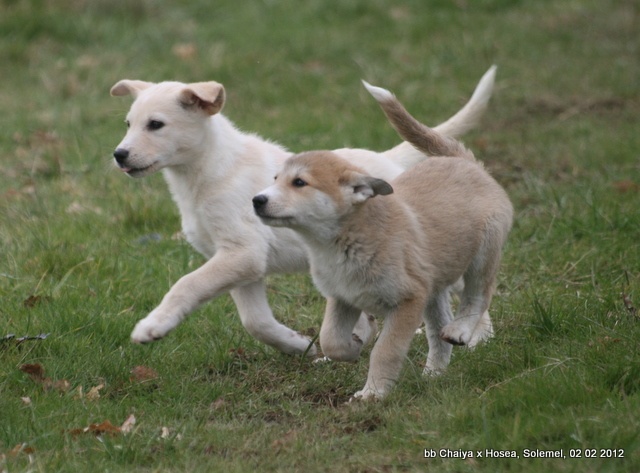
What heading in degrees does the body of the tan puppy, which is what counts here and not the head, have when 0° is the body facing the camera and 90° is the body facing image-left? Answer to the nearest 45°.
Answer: approximately 45°

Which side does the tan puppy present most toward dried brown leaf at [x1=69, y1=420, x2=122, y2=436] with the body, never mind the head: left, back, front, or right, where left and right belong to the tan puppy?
front

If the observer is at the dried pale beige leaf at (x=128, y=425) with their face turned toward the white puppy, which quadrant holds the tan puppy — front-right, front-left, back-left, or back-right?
front-right

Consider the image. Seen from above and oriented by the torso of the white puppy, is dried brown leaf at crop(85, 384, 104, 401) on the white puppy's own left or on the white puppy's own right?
on the white puppy's own left

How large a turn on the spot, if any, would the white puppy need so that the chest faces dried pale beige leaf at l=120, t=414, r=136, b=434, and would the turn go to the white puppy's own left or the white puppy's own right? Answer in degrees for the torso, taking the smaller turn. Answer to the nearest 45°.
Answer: approximately 90° to the white puppy's own left

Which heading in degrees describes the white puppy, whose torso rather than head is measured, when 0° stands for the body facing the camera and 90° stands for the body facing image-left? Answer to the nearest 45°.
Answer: approximately 90°

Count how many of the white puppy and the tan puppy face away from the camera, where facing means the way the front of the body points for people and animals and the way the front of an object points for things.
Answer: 0

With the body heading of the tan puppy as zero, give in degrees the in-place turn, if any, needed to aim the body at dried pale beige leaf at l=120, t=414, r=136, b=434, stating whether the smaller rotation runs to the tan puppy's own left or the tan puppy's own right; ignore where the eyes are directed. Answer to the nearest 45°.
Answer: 0° — it already faces it

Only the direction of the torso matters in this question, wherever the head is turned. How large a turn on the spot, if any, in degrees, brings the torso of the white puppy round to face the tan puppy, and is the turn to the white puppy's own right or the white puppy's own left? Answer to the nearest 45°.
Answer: approximately 135° to the white puppy's own left

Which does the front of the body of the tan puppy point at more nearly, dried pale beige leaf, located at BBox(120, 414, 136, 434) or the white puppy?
the dried pale beige leaf
